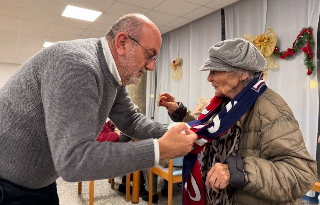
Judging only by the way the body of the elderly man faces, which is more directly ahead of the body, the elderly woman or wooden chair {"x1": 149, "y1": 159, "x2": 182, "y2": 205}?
the elderly woman

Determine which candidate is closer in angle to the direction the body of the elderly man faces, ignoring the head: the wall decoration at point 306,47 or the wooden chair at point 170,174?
the wall decoration

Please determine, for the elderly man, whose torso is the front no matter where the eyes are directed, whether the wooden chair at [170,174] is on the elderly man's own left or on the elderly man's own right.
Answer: on the elderly man's own left

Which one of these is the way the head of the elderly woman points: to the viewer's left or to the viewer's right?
to the viewer's left

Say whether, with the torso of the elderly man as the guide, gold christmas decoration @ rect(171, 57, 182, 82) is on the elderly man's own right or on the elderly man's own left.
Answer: on the elderly man's own left

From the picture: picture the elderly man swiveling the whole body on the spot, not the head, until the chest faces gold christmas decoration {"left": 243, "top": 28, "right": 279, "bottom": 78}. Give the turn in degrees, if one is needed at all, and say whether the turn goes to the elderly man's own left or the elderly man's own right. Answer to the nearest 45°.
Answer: approximately 45° to the elderly man's own left

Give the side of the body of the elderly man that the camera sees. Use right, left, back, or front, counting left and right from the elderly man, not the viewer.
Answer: right

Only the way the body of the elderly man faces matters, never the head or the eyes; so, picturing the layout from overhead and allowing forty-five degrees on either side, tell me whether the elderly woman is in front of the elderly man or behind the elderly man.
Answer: in front

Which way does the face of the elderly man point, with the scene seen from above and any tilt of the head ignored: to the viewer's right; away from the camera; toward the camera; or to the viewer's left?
to the viewer's right

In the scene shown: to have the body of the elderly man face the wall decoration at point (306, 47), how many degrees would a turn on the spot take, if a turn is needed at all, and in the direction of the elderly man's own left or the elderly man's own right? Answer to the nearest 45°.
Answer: approximately 45° to the elderly man's own left
